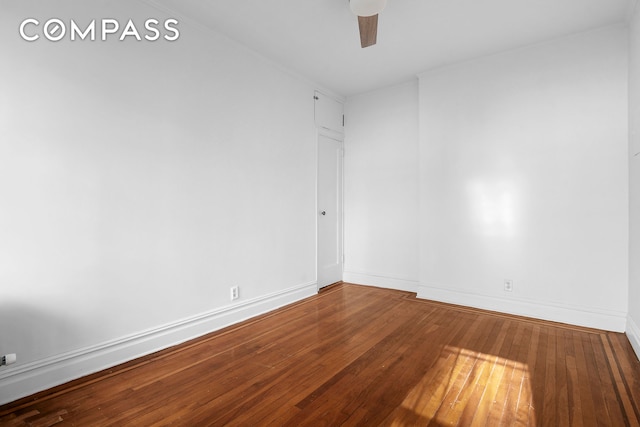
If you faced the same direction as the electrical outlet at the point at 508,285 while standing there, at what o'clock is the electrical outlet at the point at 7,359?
the electrical outlet at the point at 7,359 is roughly at 1 o'clock from the electrical outlet at the point at 508,285.

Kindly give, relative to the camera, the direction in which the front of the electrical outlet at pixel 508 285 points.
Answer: facing the viewer
